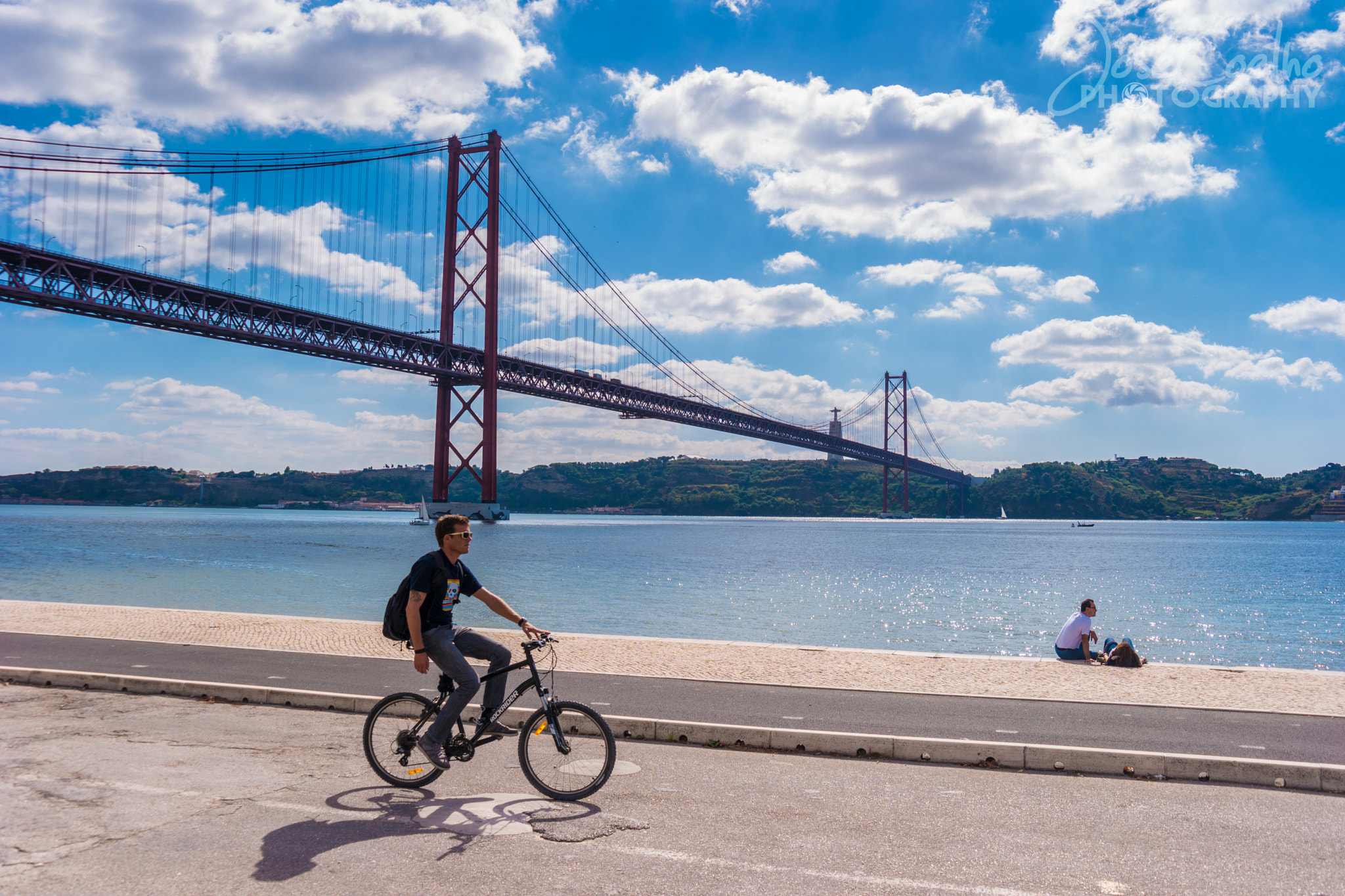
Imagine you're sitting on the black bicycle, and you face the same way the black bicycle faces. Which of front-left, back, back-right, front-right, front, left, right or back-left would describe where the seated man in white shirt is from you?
front-left

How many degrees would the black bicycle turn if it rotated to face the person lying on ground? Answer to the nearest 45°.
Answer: approximately 45° to its left

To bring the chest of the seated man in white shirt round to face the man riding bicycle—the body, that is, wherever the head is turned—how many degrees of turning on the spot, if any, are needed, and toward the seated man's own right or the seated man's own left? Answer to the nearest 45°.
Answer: approximately 90° to the seated man's own right

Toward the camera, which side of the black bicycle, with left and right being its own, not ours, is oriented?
right
